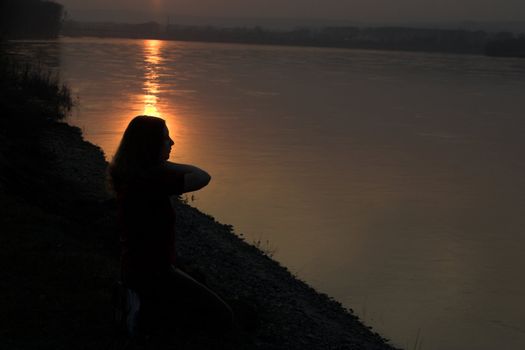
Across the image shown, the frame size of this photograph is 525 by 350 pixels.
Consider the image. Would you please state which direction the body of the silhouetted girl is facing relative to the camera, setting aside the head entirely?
to the viewer's right
